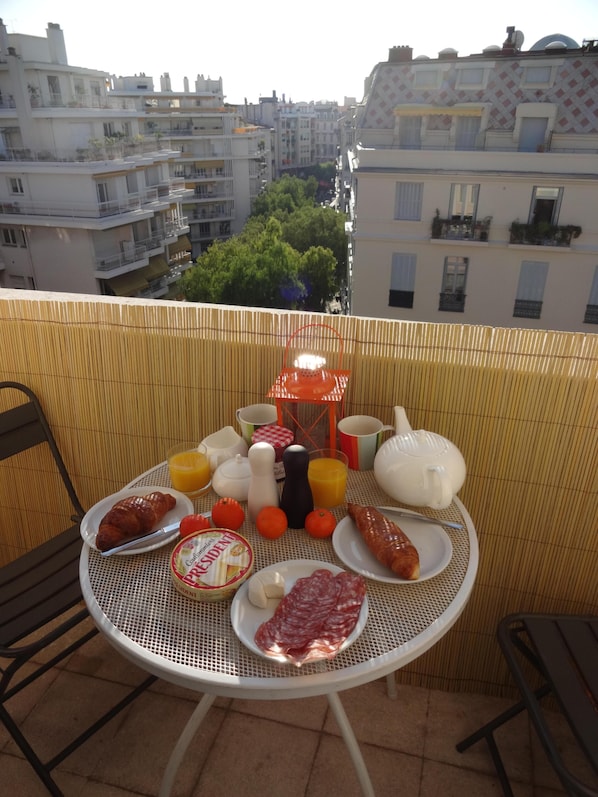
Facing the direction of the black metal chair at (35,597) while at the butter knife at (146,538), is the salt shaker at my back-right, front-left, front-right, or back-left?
back-right

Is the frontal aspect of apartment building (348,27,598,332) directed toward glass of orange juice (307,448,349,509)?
yes

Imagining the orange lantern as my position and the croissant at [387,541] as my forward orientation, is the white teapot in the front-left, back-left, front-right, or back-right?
front-left

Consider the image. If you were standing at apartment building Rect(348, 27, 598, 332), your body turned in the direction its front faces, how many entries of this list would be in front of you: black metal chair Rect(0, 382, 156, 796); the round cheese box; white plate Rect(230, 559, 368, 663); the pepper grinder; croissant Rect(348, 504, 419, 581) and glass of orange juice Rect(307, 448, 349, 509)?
6

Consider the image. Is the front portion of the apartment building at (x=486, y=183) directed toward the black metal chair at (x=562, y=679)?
yes

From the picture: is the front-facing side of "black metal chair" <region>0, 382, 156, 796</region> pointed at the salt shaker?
yes

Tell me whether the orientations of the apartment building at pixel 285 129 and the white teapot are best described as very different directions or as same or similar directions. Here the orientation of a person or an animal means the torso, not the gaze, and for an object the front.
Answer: very different directions

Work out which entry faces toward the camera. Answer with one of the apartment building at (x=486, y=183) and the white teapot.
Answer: the apartment building

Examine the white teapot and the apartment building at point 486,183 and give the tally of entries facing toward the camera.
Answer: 1

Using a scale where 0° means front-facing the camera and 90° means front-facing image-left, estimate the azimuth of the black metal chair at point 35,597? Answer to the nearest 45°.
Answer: approximately 315°

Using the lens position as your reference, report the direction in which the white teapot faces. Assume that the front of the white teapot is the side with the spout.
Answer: facing away from the viewer and to the left of the viewer

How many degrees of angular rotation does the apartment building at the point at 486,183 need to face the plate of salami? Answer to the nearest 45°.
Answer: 0° — it already faces it

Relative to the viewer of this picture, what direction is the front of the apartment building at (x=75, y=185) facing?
facing the viewer and to the right of the viewer

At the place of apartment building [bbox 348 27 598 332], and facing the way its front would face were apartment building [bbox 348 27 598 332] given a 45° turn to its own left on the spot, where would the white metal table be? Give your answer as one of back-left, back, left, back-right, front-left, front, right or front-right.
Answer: front-right

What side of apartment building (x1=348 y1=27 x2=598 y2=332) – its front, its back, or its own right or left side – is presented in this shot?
front

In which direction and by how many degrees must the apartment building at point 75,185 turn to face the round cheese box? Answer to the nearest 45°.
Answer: approximately 45° to its right

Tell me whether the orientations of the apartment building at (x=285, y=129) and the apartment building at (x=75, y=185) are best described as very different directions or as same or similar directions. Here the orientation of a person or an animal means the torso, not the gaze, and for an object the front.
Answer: same or similar directions

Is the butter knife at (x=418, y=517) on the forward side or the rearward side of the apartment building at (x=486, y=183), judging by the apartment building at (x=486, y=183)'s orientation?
on the forward side
